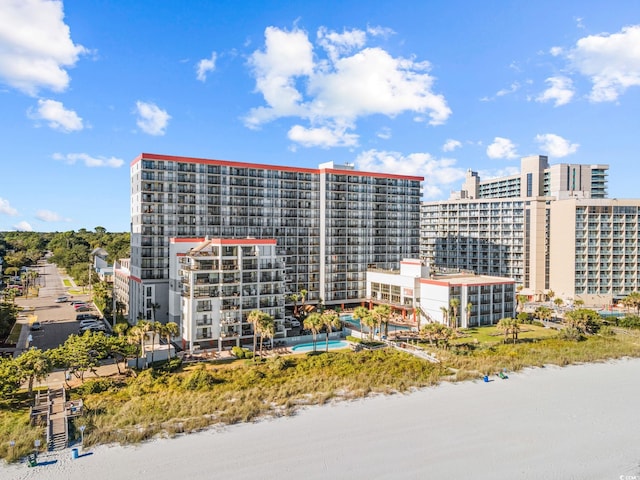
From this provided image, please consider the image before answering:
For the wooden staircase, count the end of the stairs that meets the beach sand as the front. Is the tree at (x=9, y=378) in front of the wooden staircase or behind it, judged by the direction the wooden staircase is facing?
behind

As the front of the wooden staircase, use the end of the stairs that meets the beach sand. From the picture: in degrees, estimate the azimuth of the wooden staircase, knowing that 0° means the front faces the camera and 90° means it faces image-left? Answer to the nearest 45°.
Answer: approximately 0°

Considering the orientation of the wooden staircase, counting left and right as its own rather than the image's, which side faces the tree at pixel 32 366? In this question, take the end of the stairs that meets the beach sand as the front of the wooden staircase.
back
